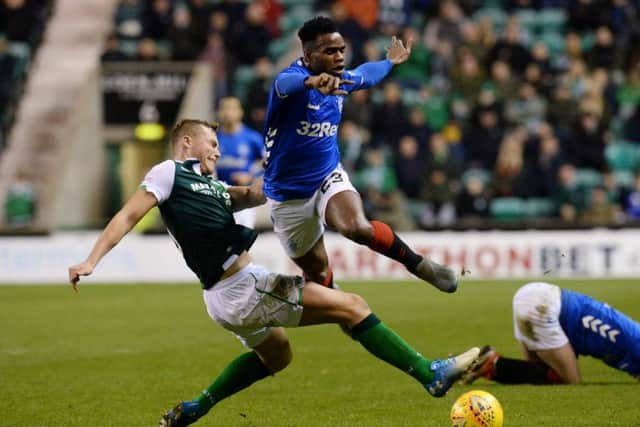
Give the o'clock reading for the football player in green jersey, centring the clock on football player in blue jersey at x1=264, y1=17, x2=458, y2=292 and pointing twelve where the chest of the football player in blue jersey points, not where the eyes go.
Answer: The football player in green jersey is roughly at 2 o'clock from the football player in blue jersey.

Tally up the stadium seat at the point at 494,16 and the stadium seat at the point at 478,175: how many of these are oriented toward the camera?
2

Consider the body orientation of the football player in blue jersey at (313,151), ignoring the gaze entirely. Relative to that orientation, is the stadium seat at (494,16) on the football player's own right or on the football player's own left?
on the football player's own left

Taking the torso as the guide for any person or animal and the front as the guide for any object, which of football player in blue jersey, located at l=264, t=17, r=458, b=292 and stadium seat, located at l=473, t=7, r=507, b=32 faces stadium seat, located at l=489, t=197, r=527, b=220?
stadium seat, located at l=473, t=7, r=507, b=32

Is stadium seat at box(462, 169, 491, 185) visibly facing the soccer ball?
yes

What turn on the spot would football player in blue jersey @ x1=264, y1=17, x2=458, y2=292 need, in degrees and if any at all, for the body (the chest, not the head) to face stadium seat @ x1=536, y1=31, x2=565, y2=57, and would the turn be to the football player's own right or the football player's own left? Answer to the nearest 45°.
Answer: approximately 135° to the football player's own left

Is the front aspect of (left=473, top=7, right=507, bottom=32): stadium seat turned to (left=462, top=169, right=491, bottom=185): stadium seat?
yes

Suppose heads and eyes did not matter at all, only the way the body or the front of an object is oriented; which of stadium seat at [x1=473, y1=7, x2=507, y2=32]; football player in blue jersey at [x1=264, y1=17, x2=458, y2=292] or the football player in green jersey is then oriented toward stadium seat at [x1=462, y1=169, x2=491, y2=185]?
stadium seat at [x1=473, y1=7, x2=507, y2=32]
